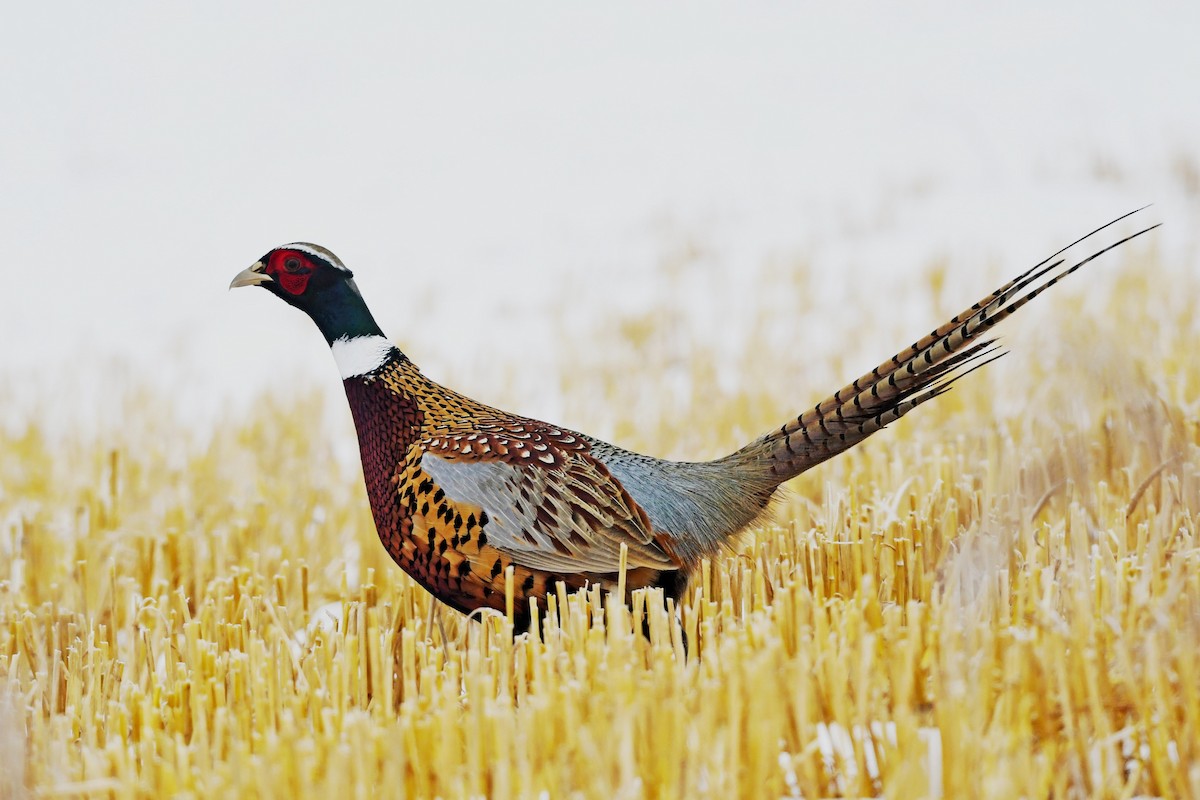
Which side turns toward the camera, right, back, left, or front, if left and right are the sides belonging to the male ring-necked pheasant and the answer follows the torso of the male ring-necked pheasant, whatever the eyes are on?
left
